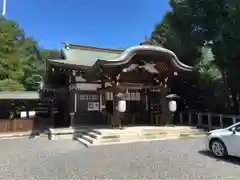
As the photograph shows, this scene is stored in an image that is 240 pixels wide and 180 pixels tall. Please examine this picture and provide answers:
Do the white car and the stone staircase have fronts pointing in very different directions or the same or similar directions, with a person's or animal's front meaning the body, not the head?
very different directions

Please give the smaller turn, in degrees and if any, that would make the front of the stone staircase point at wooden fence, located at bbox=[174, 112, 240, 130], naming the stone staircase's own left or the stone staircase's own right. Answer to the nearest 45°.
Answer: approximately 90° to the stone staircase's own left

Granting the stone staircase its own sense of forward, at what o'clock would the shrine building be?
The shrine building is roughly at 7 o'clock from the stone staircase.

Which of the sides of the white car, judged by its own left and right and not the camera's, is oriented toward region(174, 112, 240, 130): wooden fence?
right

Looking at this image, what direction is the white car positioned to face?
to the viewer's left

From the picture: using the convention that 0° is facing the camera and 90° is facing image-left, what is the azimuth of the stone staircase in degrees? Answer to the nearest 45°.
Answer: approximately 315°

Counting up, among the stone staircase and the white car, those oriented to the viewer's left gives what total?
1

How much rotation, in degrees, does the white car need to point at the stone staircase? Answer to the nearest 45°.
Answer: approximately 45° to its right

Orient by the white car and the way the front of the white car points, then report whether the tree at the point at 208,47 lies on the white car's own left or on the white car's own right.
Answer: on the white car's own right

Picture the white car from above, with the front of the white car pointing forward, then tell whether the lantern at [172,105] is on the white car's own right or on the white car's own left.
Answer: on the white car's own right
